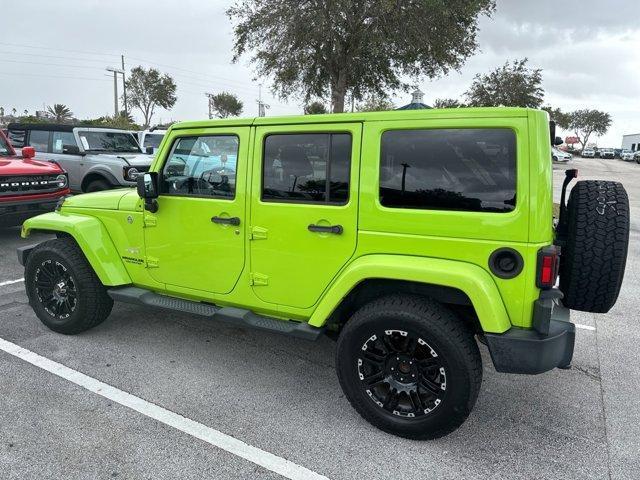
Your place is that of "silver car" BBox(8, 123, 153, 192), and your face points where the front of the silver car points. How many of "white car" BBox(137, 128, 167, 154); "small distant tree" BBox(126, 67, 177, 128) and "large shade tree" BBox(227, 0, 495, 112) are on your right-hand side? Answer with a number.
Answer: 0

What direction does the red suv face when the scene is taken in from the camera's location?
facing the viewer and to the right of the viewer

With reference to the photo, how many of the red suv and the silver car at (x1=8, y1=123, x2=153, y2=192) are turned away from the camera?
0

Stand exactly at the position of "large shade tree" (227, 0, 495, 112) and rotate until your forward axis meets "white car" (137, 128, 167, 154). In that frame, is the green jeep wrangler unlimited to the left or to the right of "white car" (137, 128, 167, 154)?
left

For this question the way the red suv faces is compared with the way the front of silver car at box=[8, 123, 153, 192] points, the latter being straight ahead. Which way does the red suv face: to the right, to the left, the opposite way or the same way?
the same way

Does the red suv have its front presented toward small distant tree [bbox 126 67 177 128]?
no

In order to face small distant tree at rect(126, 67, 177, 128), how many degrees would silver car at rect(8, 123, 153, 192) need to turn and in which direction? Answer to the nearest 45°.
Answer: approximately 135° to its left

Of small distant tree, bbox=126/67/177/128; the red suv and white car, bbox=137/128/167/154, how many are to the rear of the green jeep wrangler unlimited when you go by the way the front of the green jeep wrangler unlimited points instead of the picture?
0

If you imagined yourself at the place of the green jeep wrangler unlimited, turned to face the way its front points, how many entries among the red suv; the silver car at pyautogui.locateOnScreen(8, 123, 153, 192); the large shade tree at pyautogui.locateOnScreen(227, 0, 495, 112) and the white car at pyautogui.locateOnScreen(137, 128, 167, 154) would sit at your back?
0

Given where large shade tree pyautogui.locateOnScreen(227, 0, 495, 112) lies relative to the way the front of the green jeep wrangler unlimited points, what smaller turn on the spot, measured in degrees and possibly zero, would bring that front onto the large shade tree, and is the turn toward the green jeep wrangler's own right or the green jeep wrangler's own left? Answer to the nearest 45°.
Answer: approximately 45° to the green jeep wrangler's own right

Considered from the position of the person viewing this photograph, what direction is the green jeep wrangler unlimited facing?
facing away from the viewer and to the left of the viewer

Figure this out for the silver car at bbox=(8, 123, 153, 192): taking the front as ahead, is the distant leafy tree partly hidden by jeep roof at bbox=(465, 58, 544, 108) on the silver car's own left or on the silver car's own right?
on the silver car's own left

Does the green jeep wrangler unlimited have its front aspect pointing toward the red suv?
yes

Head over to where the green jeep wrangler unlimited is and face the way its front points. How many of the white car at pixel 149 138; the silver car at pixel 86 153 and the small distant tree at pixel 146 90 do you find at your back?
0

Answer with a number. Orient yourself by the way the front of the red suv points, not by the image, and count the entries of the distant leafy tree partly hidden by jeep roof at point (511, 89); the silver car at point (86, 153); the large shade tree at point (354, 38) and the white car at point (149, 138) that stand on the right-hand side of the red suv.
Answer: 0
